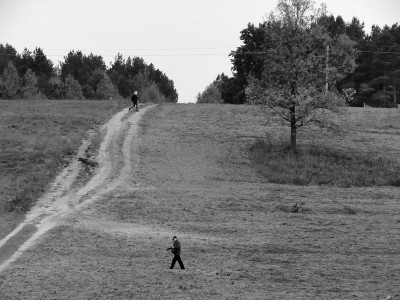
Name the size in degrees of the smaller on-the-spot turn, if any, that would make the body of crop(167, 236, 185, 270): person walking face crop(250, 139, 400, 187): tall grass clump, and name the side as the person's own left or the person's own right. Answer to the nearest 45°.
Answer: approximately 135° to the person's own right

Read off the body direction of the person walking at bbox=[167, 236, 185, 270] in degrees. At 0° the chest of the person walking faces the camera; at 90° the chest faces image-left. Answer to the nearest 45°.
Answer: approximately 90°

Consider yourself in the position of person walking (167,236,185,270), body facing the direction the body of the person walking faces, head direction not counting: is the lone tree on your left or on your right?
on your right
